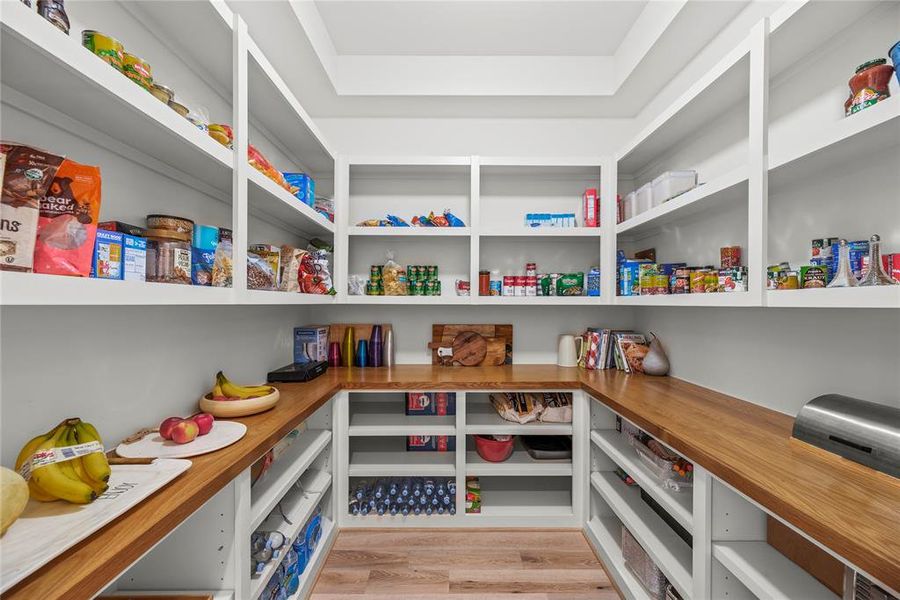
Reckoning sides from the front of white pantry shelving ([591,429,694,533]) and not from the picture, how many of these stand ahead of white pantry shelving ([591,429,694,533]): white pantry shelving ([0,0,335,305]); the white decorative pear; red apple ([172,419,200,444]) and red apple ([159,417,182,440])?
3

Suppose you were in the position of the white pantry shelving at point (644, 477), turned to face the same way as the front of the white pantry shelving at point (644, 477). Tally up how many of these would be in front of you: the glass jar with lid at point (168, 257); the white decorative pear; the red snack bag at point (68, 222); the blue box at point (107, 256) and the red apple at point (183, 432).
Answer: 4

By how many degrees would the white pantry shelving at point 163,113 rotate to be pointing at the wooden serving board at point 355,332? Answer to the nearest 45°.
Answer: approximately 90° to its left

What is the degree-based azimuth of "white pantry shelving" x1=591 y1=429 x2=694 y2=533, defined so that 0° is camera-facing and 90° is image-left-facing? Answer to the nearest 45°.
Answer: approximately 45°

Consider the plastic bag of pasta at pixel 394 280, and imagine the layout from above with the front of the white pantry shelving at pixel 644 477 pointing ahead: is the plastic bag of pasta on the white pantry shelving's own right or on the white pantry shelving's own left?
on the white pantry shelving's own right

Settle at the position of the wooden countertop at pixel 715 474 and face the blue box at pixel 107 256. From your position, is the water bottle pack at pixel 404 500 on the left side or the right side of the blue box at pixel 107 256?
right

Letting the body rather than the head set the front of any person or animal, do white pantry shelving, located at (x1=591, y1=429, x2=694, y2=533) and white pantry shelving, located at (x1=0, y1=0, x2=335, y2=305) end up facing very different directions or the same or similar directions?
very different directions

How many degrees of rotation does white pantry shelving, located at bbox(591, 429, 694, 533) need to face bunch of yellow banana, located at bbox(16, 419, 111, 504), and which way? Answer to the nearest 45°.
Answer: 0° — it already faces it

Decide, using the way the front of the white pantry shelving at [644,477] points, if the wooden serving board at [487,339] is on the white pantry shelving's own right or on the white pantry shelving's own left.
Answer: on the white pantry shelving's own right

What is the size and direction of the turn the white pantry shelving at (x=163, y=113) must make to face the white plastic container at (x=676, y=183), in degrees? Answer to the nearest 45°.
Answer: approximately 45° to its left
